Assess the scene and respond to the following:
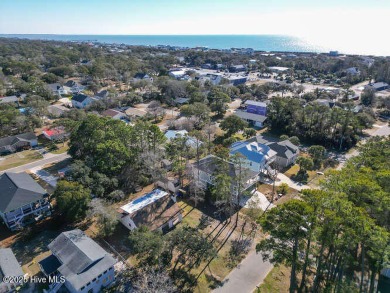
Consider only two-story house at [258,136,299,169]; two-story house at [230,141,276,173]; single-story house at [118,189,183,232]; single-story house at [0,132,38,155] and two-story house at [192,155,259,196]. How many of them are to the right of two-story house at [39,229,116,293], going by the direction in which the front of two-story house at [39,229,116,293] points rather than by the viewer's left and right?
0

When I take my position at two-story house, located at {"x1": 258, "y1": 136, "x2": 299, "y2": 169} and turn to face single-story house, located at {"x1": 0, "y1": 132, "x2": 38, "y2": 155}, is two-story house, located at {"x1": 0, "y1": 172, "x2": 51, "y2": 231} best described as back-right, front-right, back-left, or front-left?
front-left

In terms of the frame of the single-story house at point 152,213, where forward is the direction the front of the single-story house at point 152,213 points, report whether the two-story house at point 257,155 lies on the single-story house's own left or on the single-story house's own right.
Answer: on the single-story house's own left

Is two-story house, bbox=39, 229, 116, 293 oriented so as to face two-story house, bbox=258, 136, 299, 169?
no

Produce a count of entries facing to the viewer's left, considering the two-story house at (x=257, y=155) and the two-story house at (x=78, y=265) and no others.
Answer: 0

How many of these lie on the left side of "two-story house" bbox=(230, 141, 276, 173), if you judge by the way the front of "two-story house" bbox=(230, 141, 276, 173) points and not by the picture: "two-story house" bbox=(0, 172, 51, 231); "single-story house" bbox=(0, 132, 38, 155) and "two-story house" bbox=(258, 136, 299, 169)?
1

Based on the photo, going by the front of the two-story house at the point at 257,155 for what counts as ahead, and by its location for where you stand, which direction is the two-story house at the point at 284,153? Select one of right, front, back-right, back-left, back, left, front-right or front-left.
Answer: left

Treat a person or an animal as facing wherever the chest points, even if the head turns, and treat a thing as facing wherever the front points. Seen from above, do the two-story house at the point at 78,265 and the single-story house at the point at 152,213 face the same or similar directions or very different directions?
same or similar directions

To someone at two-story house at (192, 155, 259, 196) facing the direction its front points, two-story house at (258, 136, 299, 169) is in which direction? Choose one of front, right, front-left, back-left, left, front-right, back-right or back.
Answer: left

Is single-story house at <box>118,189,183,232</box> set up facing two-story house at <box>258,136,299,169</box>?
no

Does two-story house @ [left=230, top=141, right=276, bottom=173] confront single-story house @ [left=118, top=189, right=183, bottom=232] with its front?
no

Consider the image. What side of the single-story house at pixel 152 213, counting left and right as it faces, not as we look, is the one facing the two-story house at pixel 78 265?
right

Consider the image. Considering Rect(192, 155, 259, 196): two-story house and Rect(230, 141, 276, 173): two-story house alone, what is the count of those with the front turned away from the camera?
0

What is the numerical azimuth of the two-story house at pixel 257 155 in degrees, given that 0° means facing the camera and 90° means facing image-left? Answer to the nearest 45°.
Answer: approximately 315°

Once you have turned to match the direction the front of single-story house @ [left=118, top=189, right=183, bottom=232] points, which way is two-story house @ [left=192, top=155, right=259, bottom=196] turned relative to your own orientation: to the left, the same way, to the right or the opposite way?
the same way

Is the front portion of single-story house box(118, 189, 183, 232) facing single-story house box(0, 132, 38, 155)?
no

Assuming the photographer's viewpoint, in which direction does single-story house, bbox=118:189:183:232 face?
facing the viewer and to the right of the viewer

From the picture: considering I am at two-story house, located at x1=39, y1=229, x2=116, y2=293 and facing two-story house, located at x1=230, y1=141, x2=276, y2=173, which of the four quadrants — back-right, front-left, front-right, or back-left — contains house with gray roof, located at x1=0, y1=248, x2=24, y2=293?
back-left

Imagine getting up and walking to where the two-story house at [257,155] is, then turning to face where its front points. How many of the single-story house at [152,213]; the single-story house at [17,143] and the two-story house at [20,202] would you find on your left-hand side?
0
